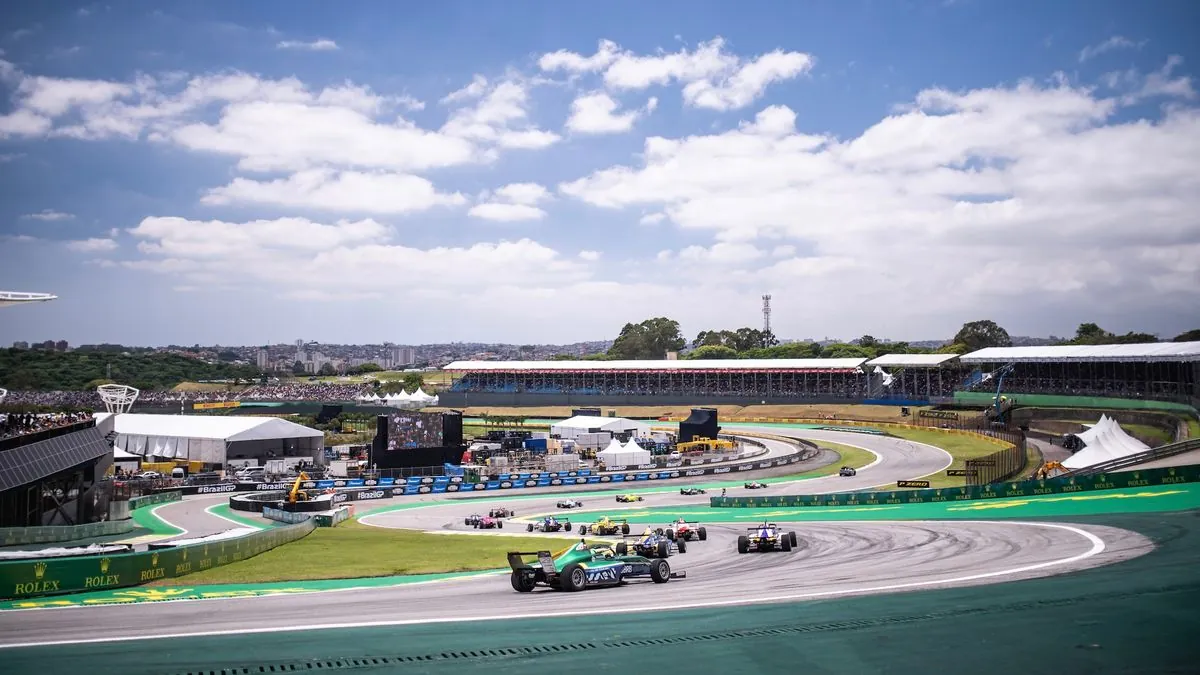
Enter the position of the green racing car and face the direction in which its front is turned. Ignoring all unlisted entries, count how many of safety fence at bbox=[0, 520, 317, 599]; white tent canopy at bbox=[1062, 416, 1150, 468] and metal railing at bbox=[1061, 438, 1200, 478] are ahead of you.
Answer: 2

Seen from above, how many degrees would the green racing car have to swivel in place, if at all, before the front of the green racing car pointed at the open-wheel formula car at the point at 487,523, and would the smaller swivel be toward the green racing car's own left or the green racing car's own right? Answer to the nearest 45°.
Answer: approximately 45° to the green racing car's own left

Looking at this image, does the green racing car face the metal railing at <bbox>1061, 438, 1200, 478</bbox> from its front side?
yes

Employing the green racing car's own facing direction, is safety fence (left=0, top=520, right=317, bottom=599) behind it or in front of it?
behind

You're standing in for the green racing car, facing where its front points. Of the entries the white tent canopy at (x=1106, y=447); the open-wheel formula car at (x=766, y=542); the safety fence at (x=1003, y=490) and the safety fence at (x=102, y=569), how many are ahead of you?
3

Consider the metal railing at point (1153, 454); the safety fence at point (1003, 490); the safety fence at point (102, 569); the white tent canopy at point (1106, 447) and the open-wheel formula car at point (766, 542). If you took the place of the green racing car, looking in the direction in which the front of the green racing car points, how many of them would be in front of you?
4

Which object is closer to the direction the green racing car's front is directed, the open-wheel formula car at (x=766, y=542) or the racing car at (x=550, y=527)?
the open-wheel formula car

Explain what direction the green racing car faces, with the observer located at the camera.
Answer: facing away from the viewer and to the right of the viewer

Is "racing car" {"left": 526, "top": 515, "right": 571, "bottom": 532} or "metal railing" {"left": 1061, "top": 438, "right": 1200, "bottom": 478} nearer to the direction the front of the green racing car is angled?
the metal railing

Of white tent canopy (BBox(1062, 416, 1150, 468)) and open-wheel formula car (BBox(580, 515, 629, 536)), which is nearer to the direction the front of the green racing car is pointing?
the white tent canopy

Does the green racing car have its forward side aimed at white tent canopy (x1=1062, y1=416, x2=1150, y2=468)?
yes

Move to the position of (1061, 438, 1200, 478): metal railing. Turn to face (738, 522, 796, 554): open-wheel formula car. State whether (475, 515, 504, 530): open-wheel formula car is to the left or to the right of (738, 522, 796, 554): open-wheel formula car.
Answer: right

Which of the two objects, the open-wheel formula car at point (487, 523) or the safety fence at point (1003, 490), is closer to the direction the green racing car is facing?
the safety fence

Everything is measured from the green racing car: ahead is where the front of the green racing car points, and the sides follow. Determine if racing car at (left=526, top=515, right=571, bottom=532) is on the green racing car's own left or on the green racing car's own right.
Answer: on the green racing car's own left
